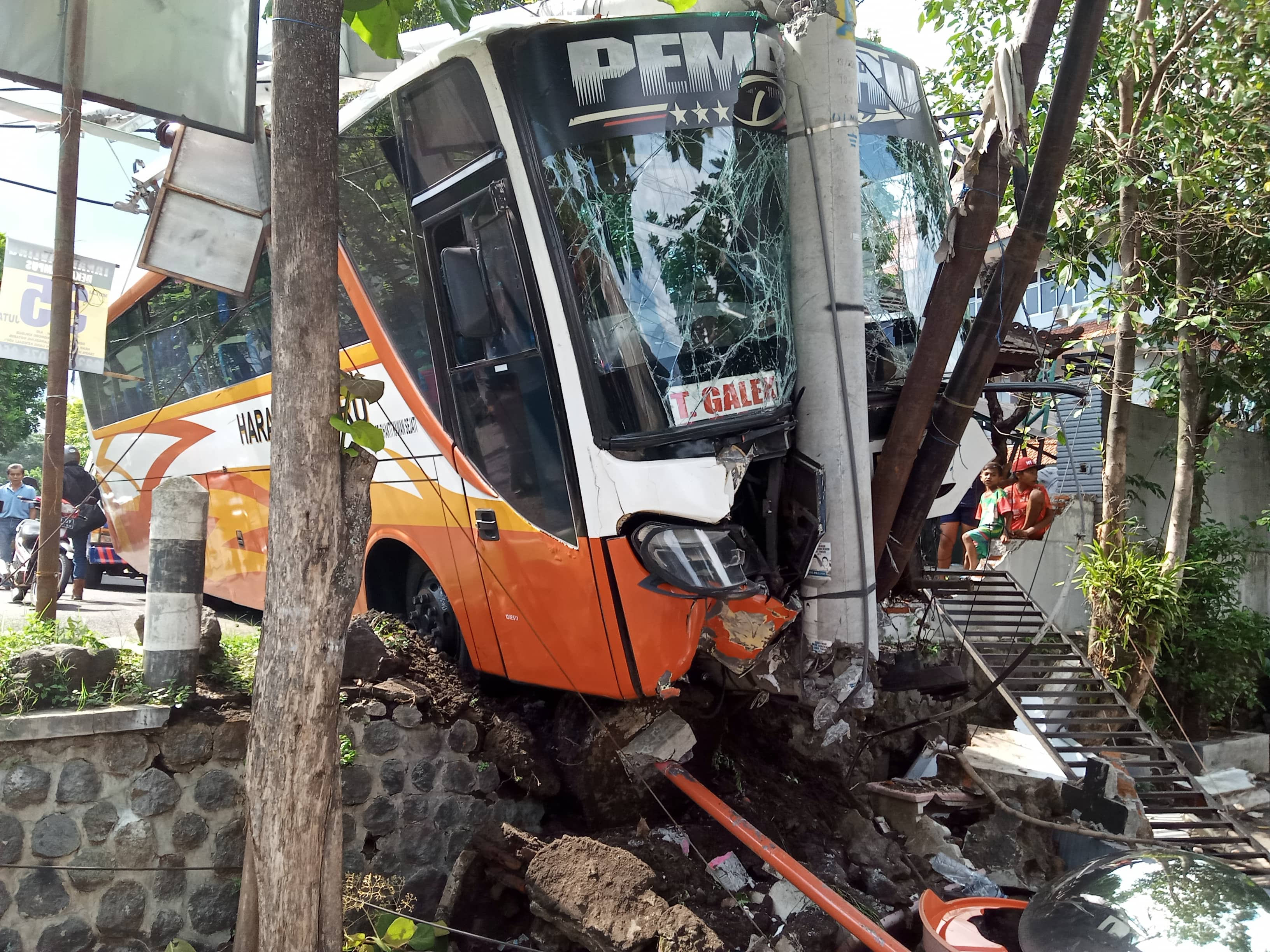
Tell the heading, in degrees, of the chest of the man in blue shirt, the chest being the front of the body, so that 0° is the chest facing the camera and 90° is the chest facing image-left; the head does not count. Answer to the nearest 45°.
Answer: approximately 0°

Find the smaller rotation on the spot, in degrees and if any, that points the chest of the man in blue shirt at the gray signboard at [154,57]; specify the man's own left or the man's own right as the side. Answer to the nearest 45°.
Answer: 0° — they already face it

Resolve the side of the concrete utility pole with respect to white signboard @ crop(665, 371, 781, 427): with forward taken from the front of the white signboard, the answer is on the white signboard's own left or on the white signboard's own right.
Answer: on the white signboard's own left

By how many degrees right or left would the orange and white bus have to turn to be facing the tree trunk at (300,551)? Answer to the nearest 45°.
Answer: approximately 90° to its right

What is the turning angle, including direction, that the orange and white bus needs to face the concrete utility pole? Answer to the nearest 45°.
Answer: approximately 45° to its left
